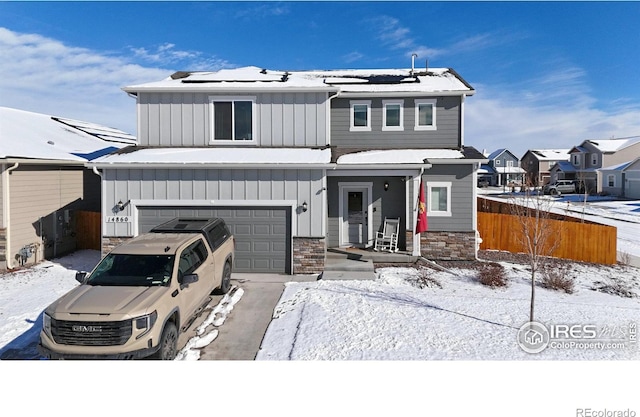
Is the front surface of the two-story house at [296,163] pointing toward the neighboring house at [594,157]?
no

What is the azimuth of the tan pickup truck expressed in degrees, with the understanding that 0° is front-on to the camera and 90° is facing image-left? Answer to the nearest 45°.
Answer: approximately 45°

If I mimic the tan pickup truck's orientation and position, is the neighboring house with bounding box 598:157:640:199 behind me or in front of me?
behind

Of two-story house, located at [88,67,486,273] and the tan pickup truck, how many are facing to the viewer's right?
0

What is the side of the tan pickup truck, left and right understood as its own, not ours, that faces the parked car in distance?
back

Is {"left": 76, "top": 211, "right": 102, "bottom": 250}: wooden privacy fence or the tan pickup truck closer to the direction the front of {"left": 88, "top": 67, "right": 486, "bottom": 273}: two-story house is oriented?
the tan pickup truck

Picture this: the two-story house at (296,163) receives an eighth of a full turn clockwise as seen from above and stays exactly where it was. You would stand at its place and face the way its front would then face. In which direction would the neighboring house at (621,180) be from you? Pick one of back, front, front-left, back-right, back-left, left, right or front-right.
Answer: back

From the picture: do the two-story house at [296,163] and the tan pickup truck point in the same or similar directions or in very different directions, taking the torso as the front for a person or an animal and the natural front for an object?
same or similar directions

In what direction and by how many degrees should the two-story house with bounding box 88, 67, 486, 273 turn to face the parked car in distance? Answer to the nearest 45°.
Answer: approximately 135° to its left

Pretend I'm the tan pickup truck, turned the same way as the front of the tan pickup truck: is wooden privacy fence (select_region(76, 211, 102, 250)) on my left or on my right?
on my right

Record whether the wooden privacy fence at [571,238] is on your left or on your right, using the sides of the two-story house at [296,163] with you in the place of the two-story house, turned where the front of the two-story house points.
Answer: on your left

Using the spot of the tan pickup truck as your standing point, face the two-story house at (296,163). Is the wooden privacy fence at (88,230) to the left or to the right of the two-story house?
left

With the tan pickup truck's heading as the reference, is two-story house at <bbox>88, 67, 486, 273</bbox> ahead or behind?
behind

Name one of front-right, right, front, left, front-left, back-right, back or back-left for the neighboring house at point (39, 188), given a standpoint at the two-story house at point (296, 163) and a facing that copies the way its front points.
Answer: right

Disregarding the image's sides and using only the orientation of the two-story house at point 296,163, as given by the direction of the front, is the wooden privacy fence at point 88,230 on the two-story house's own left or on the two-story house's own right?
on the two-story house's own right

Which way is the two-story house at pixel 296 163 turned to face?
toward the camera

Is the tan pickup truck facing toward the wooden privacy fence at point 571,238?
no
